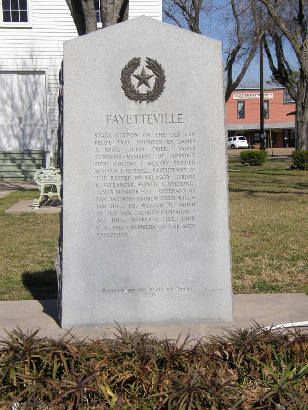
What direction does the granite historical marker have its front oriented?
toward the camera

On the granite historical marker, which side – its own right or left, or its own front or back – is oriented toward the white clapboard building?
back

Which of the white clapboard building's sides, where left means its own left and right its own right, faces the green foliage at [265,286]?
front

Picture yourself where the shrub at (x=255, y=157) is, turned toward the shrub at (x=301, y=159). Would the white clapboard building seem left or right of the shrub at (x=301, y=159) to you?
right

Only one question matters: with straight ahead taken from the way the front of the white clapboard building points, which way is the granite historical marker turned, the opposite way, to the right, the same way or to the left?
the same way

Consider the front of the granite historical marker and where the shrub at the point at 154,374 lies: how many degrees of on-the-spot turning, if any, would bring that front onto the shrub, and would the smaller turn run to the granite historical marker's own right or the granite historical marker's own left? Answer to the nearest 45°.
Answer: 0° — it already faces it

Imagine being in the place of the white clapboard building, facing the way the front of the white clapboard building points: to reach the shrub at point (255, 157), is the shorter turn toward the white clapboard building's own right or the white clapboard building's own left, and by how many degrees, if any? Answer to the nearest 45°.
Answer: approximately 135° to the white clapboard building's own left

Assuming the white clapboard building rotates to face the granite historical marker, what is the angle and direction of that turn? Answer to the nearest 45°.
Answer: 0° — it already faces it

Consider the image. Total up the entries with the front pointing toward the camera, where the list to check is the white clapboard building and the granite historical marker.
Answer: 2

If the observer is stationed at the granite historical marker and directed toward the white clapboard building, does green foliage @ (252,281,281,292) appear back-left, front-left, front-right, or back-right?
front-right

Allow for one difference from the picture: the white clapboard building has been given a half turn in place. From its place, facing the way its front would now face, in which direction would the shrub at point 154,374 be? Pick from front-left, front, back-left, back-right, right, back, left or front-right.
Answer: back

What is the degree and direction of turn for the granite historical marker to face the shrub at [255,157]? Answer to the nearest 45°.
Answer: approximately 180°

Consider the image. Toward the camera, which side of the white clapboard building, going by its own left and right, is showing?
front
